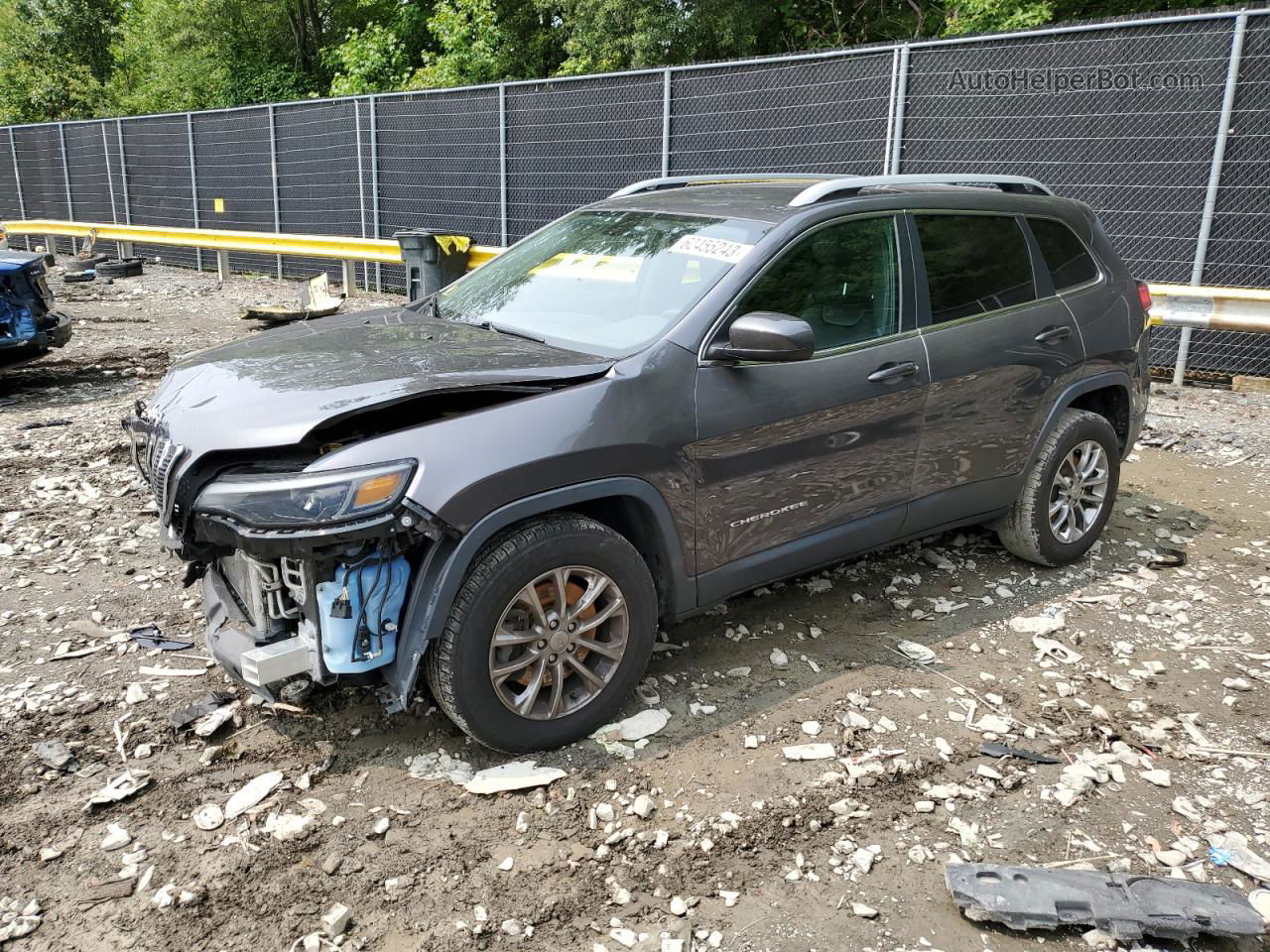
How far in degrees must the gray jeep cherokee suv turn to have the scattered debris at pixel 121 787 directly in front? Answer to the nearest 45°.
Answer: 0° — it already faces it

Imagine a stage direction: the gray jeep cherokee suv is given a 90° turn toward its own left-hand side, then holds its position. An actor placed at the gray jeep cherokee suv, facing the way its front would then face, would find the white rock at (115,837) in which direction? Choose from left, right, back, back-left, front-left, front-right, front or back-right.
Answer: right

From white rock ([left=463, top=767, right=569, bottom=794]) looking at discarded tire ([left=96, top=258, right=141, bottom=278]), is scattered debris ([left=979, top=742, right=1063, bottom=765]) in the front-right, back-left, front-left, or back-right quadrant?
back-right

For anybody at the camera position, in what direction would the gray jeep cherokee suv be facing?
facing the viewer and to the left of the viewer

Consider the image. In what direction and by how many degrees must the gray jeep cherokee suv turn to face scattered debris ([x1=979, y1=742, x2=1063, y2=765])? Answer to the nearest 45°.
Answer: approximately 135° to its left

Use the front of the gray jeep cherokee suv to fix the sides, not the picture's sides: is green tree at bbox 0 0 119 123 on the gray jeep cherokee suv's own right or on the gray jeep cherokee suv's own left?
on the gray jeep cherokee suv's own right

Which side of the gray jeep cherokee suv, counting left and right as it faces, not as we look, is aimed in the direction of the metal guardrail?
right

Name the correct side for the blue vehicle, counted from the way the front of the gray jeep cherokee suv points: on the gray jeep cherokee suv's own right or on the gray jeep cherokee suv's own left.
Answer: on the gray jeep cherokee suv's own right

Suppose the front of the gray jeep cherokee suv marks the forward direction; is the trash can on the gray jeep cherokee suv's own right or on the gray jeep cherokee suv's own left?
on the gray jeep cherokee suv's own right
